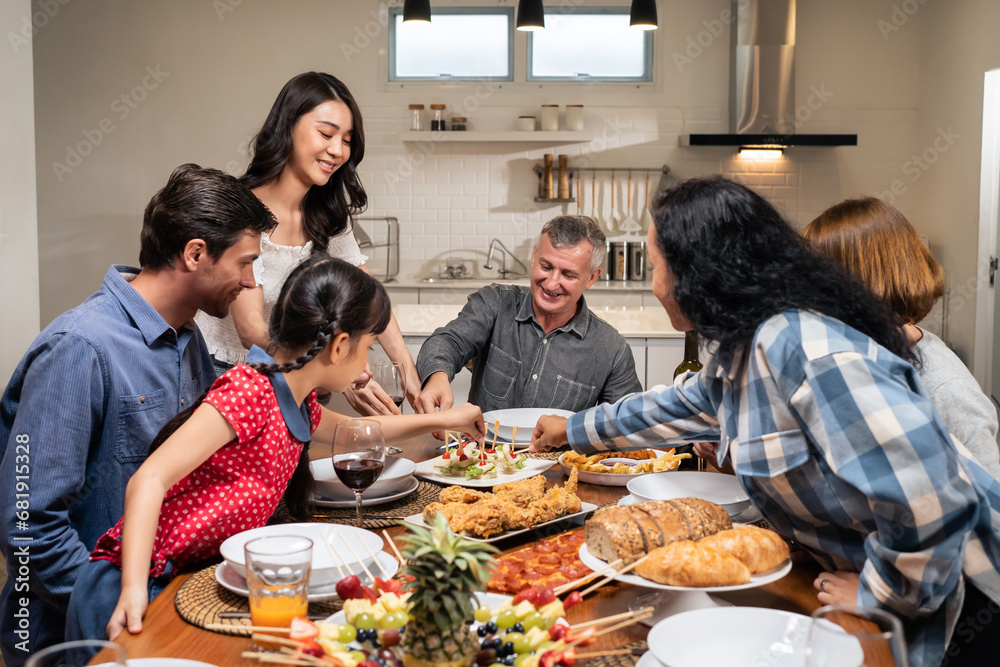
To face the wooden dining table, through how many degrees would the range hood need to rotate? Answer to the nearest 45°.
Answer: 0° — it already faces it

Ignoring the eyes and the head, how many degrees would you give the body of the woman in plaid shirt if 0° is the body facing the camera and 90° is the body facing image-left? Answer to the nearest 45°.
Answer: approximately 90°

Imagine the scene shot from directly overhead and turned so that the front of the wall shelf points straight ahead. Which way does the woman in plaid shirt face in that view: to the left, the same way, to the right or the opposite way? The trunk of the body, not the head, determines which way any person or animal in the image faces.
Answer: to the right

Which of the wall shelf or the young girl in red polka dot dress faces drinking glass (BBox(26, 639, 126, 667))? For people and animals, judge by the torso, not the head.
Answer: the wall shelf

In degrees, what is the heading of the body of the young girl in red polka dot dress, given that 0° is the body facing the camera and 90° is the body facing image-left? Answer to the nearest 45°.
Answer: approximately 270°

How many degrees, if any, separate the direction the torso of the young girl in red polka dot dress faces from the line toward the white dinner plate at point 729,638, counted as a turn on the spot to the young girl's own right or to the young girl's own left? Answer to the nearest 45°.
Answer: approximately 45° to the young girl's own right

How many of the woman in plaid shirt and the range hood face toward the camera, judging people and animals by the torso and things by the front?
1

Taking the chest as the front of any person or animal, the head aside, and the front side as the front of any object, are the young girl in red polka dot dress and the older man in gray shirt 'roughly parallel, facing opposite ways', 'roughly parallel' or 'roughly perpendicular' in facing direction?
roughly perpendicular

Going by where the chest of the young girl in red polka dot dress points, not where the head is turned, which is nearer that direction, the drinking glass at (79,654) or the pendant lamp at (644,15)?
the pendant lamp

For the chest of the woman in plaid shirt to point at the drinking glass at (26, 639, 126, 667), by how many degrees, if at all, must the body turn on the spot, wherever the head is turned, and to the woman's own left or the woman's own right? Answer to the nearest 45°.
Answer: approximately 45° to the woman's own left
